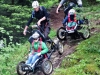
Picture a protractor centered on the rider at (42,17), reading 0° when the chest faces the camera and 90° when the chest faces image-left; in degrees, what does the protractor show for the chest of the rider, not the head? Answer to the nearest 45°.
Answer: approximately 45°

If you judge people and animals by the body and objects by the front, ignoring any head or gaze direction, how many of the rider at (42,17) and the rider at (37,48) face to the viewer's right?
0

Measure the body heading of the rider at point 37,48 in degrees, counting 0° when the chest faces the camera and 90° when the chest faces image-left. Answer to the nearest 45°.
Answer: approximately 45°
